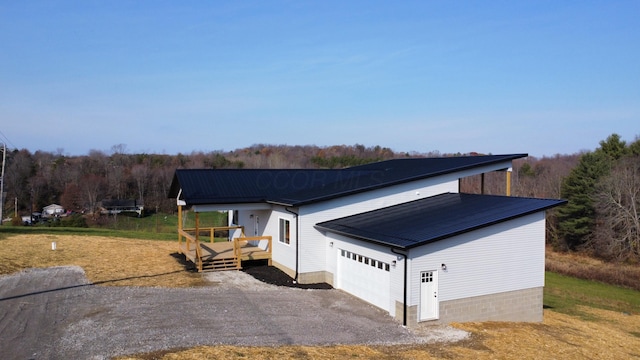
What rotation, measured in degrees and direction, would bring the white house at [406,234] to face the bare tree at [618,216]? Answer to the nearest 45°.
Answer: approximately 180°

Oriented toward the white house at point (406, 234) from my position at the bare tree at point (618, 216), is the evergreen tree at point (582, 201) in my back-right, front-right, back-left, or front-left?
back-right

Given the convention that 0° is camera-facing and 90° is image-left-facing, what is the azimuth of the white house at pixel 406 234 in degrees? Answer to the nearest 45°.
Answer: approximately 45°

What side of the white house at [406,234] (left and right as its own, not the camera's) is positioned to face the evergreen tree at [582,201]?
back

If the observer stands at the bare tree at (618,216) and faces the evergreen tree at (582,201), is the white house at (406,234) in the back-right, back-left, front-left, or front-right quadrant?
back-left
